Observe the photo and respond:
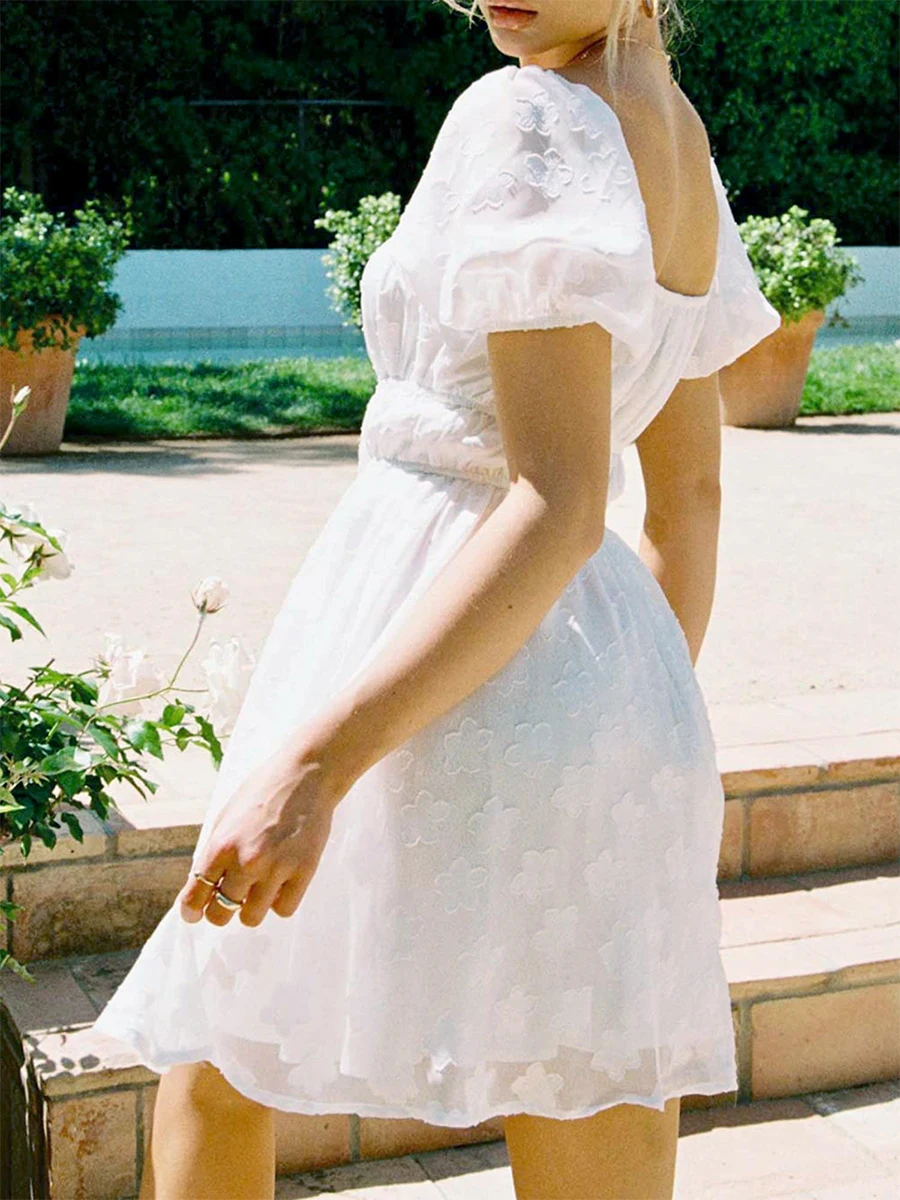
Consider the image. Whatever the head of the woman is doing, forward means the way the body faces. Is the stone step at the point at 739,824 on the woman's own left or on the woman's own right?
on the woman's own right

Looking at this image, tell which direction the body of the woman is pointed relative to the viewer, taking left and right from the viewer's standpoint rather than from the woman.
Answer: facing away from the viewer and to the left of the viewer

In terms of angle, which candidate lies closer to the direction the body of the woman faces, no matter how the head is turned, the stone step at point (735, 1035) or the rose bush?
the rose bush

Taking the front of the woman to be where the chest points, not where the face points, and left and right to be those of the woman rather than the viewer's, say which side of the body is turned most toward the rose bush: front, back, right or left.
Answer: front

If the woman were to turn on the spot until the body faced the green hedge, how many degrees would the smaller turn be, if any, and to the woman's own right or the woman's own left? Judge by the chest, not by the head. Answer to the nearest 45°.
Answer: approximately 45° to the woman's own right

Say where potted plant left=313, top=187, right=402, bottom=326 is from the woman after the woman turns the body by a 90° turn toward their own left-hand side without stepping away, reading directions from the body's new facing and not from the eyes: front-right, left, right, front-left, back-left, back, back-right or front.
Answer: back-right
